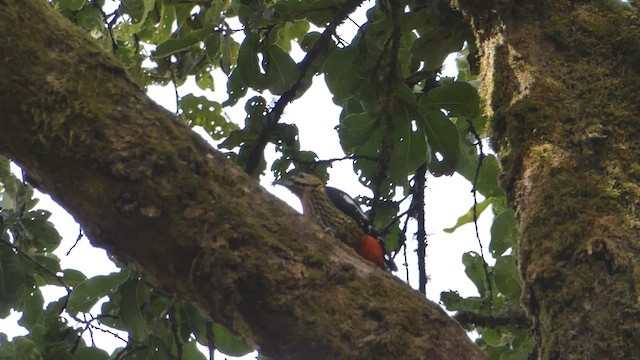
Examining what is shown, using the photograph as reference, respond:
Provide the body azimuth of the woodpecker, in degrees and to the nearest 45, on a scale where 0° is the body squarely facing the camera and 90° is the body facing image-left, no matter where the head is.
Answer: approximately 90°

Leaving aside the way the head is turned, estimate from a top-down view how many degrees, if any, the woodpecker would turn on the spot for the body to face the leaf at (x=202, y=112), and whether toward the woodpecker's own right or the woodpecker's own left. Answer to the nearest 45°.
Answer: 0° — it already faces it

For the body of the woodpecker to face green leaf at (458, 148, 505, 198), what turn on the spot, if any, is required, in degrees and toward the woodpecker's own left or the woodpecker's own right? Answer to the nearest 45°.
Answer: approximately 135° to the woodpecker's own left
